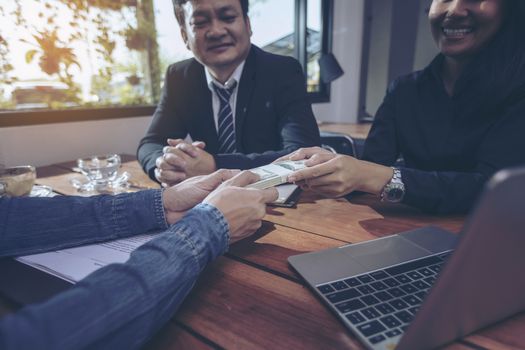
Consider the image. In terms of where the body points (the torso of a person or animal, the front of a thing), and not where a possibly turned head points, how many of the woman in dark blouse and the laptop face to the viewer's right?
0

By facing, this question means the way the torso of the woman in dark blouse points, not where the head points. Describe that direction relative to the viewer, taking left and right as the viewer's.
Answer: facing the viewer and to the left of the viewer

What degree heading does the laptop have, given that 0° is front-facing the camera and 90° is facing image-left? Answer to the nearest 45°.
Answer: approximately 135°

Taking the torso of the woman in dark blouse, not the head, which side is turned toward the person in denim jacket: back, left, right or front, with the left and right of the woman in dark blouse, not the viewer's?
front

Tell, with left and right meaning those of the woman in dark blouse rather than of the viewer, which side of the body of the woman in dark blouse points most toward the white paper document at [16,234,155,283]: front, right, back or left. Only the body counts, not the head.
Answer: front

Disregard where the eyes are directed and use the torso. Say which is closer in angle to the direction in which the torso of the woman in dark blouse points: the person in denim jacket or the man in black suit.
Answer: the person in denim jacket

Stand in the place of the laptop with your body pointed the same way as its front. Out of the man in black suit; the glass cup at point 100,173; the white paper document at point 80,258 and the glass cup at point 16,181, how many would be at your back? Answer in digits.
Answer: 0

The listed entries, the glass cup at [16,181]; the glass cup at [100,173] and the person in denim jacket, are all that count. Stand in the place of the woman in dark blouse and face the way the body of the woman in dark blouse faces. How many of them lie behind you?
0

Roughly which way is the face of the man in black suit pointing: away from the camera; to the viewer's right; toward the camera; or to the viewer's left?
toward the camera

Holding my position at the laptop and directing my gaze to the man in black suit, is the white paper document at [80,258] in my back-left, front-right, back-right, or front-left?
front-left
